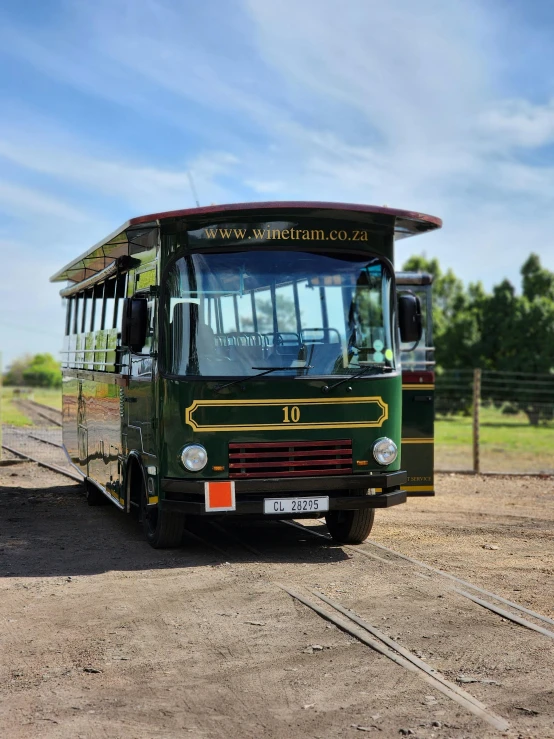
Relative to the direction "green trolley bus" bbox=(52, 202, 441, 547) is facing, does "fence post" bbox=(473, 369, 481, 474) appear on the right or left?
on its left

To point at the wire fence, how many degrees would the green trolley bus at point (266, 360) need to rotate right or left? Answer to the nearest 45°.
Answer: approximately 135° to its left

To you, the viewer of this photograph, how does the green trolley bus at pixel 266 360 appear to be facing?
facing the viewer and to the right of the viewer
